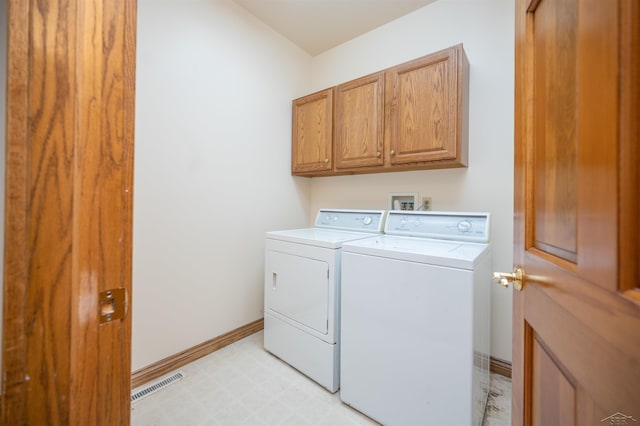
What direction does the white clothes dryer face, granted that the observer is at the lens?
facing the viewer and to the left of the viewer

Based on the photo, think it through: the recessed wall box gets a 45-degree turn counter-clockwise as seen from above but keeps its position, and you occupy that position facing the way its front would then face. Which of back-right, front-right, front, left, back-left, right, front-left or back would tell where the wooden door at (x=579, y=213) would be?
front-right

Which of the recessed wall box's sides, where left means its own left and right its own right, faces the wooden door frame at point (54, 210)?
front

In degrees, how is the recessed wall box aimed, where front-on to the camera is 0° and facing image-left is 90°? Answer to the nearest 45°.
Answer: approximately 0°

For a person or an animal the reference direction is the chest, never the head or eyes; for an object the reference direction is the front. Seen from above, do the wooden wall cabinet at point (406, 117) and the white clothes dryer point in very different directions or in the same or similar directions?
same or similar directions

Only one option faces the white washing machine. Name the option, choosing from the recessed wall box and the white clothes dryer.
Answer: the recessed wall box

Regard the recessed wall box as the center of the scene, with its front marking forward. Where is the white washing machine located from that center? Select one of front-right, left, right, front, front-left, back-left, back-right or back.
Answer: front

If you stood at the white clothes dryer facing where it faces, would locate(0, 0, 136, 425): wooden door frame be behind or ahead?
ahead

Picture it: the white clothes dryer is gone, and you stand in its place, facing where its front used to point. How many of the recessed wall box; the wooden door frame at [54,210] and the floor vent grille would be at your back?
1

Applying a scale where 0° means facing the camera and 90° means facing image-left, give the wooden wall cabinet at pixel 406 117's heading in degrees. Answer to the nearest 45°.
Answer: approximately 45°

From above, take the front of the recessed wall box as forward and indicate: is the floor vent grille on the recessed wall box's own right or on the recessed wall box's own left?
on the recessed wall box's own right

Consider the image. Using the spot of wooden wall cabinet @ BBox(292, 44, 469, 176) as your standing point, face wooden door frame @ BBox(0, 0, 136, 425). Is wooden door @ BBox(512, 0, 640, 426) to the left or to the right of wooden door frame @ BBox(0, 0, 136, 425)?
left

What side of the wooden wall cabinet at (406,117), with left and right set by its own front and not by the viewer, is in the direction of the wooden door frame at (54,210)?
front
